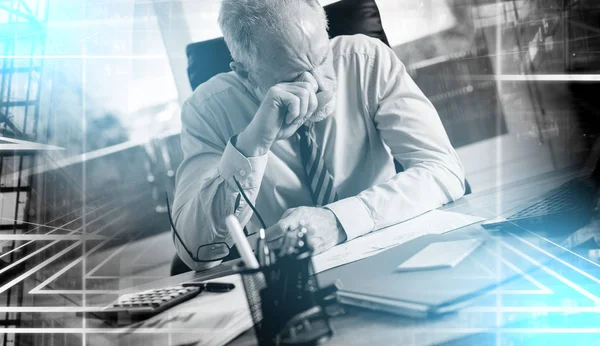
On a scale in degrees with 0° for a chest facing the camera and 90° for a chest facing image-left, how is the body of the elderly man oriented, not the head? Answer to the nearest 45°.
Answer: approximately 0°
